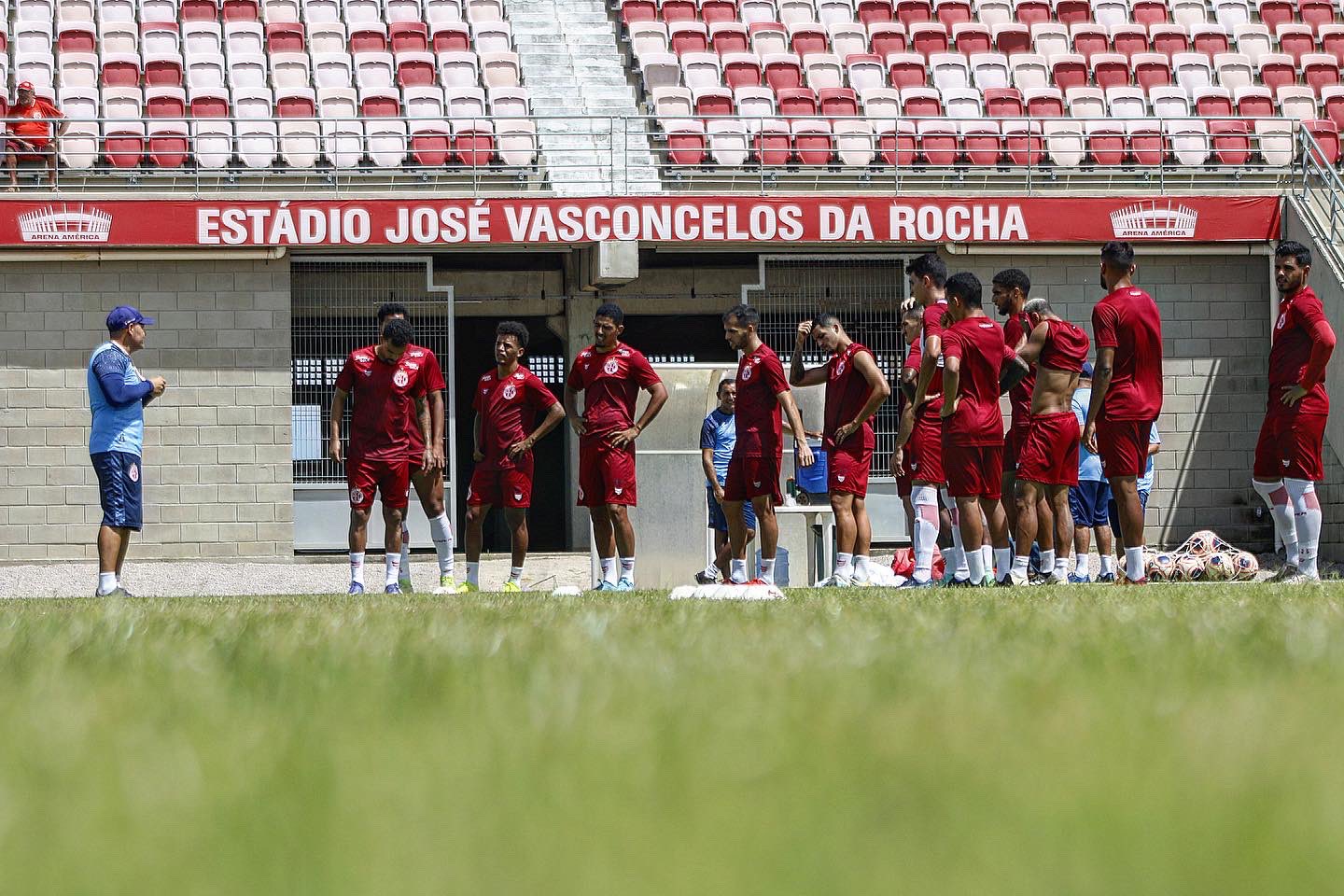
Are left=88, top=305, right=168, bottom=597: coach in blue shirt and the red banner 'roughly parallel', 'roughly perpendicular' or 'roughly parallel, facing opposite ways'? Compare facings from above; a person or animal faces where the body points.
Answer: roughly perpendicular

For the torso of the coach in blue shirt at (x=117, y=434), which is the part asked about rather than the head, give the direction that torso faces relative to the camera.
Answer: to the viewer's right

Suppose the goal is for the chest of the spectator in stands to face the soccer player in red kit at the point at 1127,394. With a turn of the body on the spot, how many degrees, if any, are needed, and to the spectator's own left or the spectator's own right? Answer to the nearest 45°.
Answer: approximately 45° to the spectator's own left

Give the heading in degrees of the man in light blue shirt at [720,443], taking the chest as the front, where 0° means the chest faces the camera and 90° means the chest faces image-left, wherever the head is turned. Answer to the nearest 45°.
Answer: approximately 315°

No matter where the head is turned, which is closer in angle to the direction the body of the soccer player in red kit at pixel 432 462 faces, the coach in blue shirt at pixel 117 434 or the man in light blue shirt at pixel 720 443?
the coach in blue shirt

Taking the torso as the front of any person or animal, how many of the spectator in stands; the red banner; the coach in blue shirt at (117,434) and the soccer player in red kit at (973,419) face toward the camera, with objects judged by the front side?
2

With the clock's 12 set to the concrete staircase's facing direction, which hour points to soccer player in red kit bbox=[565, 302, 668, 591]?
The soccer player in red kit is roughly at 12 o'clock from the concrete staircase.

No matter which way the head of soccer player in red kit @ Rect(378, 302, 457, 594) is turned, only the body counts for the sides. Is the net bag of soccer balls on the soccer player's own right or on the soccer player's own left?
on the soccer player's own left
